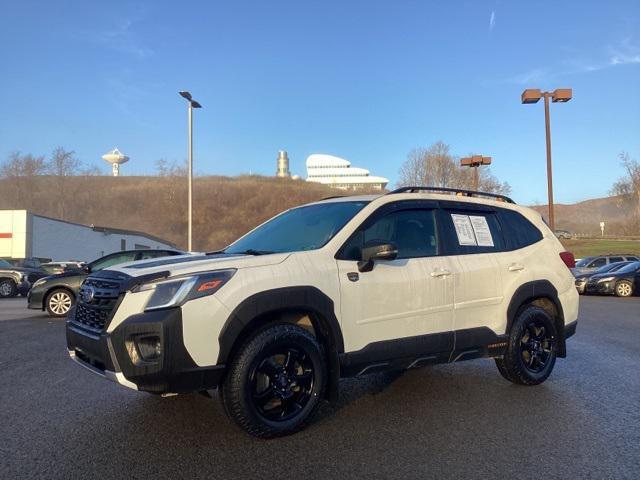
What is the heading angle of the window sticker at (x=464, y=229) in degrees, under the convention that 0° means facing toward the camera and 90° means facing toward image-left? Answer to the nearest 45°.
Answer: approximately 315°

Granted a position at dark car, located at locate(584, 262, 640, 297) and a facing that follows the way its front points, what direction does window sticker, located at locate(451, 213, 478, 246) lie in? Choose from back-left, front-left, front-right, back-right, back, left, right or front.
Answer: front-left

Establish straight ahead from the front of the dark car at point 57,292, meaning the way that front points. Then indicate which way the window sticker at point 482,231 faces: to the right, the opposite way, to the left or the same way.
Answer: to the left

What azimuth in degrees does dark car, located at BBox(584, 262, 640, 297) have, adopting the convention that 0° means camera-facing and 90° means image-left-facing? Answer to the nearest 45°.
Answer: approximately 45°

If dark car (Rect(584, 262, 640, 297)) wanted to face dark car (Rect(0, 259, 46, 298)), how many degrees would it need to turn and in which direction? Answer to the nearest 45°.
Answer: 0° — it already faces it

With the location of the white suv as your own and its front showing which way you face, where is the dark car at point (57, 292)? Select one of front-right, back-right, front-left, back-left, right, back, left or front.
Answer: right

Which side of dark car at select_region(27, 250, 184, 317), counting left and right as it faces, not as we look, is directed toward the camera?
left

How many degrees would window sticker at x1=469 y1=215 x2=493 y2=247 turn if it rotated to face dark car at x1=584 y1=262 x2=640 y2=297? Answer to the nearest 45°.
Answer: approximately 135° to its left

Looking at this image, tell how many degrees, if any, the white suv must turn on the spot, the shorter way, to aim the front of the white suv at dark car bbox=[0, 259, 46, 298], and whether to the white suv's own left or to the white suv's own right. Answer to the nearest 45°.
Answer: approximately 90° to the white suv's own right
